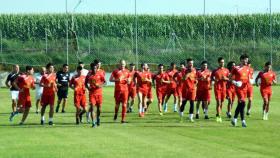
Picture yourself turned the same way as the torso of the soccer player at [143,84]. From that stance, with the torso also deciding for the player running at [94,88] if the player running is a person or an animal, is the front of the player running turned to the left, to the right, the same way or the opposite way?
the same way

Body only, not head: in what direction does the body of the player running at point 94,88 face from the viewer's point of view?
toward the camera

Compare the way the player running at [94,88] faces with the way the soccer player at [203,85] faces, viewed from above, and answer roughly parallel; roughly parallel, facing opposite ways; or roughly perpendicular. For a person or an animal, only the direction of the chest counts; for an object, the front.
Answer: roughly parallel

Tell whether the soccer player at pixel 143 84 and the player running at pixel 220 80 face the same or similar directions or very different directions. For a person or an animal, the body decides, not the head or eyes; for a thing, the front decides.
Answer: same or similar directions

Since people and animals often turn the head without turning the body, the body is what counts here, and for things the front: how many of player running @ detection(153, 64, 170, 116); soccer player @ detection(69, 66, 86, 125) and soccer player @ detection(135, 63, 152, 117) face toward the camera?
3

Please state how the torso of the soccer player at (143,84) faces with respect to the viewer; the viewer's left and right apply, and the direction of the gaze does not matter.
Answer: facing the viewer

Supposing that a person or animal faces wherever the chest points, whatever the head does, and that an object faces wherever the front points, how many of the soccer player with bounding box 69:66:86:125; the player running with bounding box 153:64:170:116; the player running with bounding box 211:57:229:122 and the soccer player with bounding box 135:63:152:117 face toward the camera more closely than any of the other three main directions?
4

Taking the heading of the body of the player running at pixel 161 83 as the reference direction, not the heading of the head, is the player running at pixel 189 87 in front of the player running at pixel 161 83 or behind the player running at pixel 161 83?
in front

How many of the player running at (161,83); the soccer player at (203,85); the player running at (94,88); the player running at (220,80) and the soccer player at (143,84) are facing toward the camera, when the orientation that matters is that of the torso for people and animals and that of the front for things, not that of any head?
5

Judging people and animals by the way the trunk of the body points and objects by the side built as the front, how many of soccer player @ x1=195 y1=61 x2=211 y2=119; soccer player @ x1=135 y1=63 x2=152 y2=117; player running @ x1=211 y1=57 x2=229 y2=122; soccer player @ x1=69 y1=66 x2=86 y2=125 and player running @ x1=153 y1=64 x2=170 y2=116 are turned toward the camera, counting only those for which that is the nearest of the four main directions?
5

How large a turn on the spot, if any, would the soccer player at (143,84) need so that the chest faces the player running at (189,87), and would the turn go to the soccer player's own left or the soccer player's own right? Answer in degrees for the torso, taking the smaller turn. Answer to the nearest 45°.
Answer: approximately 45° to the soccer player's own left

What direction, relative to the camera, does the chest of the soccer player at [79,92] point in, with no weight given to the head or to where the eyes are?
toward the camera

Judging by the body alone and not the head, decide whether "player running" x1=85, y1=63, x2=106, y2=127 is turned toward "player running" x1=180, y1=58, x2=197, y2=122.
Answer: no

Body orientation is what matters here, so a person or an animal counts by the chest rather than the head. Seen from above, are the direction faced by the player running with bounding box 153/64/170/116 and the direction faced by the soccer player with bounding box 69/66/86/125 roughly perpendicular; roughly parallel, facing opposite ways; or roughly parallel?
roughly parallel

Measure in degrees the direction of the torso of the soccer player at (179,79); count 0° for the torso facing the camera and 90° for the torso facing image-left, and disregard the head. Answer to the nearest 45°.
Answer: approximately 315°
